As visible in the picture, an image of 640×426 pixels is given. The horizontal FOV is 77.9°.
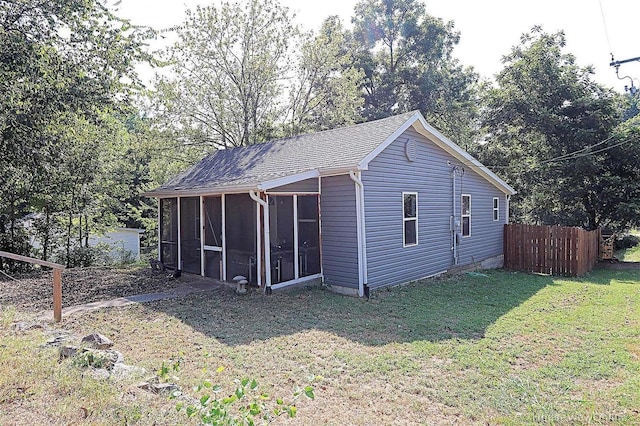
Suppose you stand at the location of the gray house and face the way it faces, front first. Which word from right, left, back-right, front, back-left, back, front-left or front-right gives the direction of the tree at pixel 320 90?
back-right

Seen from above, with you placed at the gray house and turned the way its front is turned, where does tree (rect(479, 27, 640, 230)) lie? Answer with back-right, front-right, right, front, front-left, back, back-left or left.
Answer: back

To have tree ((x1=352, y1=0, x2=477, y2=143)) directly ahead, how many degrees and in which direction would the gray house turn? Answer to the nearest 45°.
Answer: approximately 135° to its right

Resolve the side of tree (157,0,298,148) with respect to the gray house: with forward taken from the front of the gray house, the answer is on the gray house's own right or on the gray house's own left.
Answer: on the gray house's own right

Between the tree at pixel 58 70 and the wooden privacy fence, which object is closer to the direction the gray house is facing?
the tree

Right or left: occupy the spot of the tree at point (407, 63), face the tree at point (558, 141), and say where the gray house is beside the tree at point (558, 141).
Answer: right

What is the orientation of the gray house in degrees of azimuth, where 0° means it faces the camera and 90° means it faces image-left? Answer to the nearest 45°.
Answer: approximately 45°
